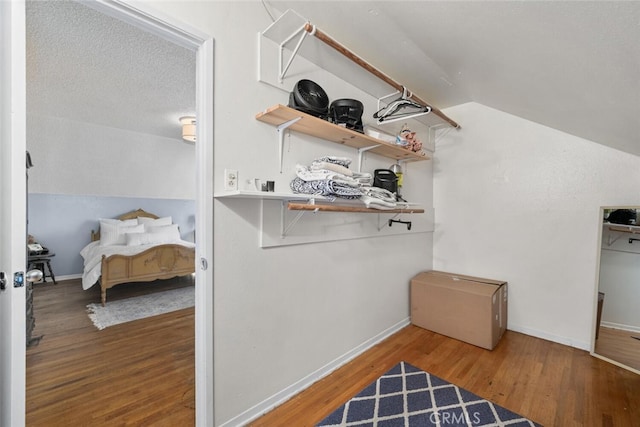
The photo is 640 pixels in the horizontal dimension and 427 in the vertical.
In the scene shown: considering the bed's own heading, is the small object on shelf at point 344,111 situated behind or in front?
in front

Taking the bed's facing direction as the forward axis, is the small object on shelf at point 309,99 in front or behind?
in front

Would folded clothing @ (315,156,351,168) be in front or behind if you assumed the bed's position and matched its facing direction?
in front

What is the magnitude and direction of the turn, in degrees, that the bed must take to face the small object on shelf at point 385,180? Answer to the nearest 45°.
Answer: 0° — it already faces it
